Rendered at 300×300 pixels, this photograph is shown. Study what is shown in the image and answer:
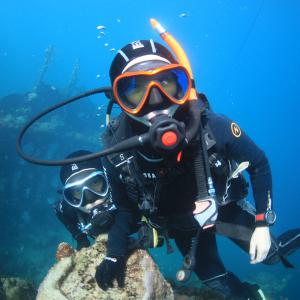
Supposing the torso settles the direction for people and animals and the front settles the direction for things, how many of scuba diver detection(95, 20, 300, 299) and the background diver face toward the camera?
2

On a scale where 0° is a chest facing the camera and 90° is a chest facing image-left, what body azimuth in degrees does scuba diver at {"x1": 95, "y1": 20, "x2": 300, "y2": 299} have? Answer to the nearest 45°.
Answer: approximately 0°

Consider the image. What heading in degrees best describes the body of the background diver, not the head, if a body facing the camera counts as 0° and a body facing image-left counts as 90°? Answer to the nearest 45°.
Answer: approximately 0°

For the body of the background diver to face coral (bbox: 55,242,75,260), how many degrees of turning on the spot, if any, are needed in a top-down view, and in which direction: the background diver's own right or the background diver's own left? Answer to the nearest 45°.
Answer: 0° — they already face it
